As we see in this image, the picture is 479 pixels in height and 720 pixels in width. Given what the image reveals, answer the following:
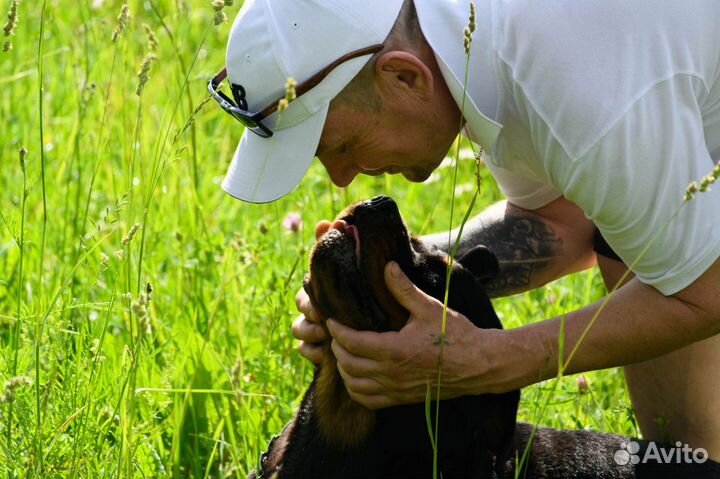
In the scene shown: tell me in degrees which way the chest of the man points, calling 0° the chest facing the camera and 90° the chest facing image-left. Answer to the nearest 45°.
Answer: approximately 90°

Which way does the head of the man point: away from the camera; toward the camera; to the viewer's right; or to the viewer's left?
to the viewer's left

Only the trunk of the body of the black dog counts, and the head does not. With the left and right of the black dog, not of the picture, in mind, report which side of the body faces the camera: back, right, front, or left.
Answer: left

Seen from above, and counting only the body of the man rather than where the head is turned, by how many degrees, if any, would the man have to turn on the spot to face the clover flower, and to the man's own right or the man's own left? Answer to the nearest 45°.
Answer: approximately 45° to the man's own right

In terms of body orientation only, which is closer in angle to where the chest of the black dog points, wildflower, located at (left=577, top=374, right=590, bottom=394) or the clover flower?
the clover flower

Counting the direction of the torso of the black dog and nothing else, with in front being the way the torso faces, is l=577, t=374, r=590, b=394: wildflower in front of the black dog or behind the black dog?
behind

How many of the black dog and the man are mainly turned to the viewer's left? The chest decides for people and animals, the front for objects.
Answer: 2
